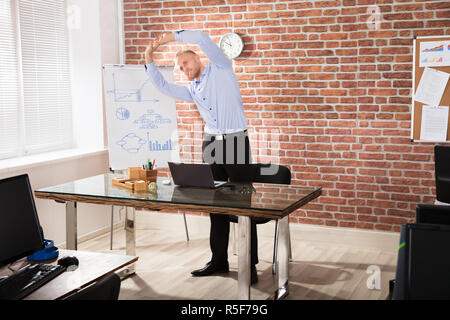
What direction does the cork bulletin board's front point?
toward the camera

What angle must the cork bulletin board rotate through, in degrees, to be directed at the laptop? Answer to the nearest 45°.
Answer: approximately 45° to its right

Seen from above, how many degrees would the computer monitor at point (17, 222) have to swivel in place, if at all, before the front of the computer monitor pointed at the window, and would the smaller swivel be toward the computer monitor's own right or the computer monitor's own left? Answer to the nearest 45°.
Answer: approximately 135° to the computer monitor's own left

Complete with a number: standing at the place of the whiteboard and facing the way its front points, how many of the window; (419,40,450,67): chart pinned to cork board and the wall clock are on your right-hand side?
1

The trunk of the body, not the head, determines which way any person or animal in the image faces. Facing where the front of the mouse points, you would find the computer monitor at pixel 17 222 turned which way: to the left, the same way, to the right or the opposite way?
the opposite way

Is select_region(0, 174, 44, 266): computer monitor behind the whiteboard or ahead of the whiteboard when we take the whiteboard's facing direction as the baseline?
ahead

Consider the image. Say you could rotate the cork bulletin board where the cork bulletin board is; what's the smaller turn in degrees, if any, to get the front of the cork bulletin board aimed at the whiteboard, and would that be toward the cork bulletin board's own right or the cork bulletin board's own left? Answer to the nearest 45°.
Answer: approximately 90° to the cork bulletin board's own right

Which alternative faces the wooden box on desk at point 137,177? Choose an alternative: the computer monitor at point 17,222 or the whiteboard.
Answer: the whiteboard

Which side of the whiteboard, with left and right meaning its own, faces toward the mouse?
front

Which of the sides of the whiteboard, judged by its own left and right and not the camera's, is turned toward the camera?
front

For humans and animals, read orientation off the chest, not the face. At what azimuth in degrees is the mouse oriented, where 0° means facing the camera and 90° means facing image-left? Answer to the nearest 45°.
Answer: approximately 135°

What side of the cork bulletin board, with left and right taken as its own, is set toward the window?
right

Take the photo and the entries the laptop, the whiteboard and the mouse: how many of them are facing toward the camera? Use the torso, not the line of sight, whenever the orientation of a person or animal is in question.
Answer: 1

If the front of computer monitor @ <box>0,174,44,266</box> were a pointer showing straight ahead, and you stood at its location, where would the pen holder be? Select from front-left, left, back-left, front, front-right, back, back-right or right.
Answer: left

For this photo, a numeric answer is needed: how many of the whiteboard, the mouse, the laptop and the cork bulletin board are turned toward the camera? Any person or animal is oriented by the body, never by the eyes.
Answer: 2

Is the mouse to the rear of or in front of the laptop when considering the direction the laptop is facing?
to the rear

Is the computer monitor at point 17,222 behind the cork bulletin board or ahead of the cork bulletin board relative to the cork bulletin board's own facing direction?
ahead

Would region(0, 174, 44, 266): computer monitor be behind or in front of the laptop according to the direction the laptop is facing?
behind
